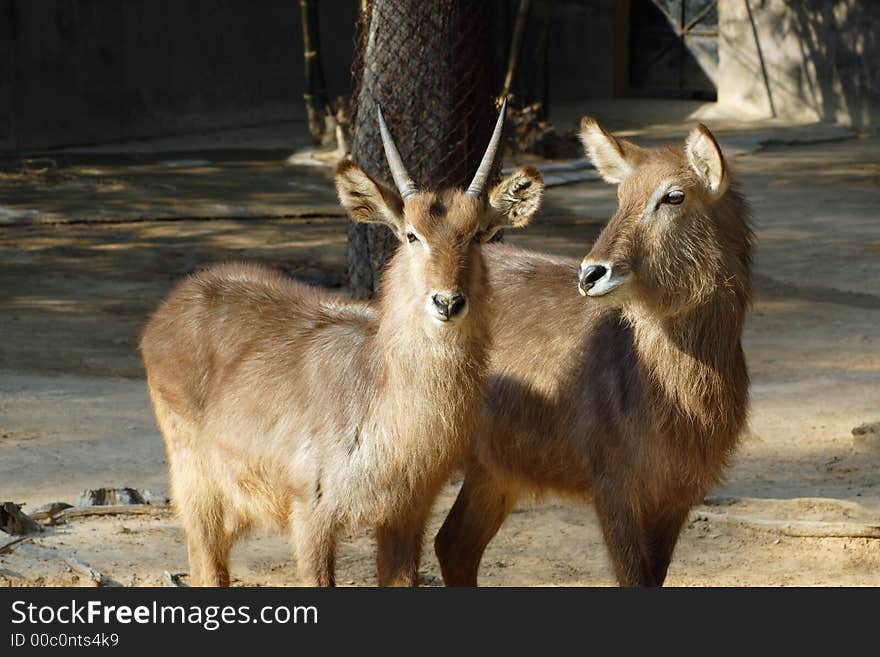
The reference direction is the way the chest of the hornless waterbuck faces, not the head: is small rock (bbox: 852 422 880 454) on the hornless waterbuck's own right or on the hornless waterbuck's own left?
on the hornless waterbuck's own left

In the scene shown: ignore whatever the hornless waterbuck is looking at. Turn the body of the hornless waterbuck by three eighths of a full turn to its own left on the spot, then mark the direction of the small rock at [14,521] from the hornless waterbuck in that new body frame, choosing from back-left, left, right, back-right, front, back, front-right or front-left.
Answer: left

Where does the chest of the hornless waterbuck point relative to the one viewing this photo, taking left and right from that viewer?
facing the viewer and to the right of the viewer

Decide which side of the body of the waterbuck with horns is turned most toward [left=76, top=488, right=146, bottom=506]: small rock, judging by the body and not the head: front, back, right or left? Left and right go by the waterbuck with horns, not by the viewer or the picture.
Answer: back

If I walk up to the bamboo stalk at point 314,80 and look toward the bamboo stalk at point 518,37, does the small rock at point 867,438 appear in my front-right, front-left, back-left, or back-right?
front-right

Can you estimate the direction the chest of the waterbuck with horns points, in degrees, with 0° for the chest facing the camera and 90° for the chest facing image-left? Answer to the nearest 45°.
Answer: approximately 315°

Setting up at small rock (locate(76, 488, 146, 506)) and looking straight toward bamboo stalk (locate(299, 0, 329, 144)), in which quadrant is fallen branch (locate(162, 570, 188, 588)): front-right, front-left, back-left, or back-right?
back-right

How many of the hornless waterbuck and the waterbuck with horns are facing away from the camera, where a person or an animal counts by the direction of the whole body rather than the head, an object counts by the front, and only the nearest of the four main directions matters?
0

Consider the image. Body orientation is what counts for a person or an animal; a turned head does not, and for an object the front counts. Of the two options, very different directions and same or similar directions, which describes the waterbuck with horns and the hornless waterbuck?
same or similar directions

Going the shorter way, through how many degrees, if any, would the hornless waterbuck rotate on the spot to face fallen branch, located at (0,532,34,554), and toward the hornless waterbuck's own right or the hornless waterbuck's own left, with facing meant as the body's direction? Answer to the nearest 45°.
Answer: approximately 135° to the hornless waterbuck's own right

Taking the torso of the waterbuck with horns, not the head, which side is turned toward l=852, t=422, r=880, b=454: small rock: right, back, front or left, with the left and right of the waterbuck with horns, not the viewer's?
left

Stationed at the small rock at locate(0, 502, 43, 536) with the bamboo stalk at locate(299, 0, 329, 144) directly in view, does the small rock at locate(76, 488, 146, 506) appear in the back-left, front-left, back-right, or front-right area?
front-right

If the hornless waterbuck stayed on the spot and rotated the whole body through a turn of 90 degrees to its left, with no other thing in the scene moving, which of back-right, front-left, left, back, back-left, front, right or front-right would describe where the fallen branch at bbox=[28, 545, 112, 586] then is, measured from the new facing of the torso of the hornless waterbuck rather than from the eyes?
back-left

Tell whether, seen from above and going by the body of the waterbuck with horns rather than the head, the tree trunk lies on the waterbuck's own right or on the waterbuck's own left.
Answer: on the waterbuck's own left
